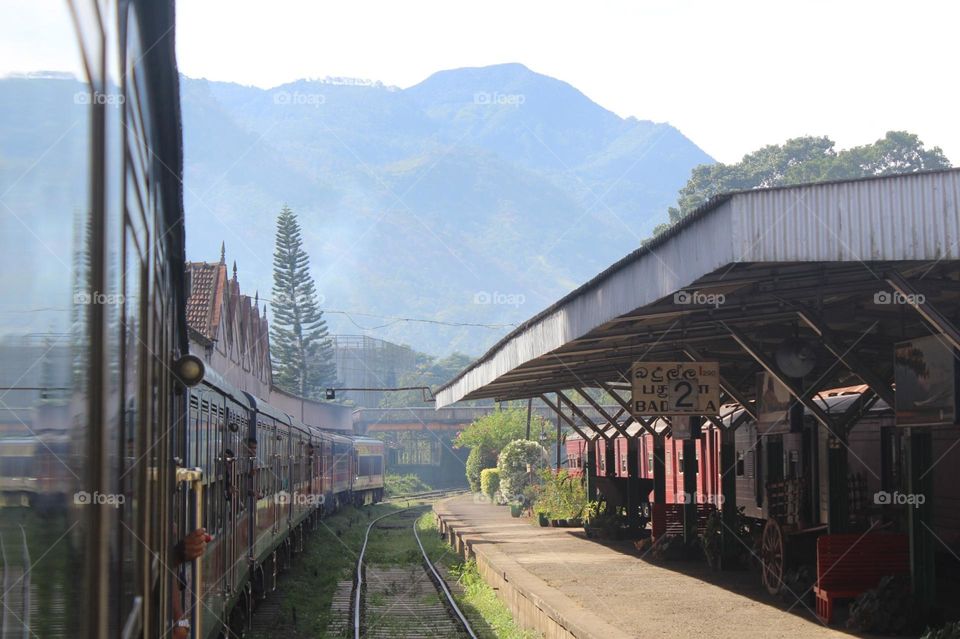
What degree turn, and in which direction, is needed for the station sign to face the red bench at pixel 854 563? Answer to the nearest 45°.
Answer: approximately 45° to its left

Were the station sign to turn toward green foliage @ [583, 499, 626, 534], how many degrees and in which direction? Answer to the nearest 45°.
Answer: approximately 180°

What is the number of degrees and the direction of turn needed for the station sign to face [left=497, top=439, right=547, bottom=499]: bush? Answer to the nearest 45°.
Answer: approximately 180°

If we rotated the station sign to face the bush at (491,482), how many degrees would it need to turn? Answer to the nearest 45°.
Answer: approximately 180°

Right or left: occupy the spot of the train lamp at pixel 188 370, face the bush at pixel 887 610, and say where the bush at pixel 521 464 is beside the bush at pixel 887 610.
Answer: left

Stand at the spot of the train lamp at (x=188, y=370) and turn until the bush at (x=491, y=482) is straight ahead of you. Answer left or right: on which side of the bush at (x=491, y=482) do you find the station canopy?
right

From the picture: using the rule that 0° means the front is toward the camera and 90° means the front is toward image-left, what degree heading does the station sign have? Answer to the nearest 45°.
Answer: approximately 0°

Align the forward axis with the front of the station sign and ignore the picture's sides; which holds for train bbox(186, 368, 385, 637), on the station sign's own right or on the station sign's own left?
on the station sign's own right

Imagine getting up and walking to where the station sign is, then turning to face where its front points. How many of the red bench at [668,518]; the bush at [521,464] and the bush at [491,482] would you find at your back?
3

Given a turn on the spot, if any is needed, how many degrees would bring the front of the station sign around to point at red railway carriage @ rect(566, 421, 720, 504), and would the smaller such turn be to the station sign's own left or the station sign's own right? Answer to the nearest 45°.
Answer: approximately 180°

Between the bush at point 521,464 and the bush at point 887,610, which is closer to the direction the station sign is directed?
the bush at point 887,610

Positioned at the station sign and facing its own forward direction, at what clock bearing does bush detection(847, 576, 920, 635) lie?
The bush is roughly at 11 o'clock from the station sign.
